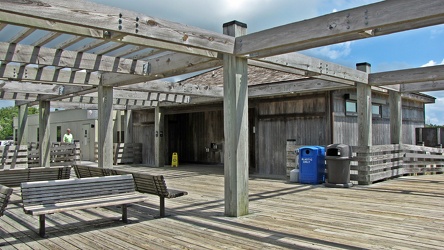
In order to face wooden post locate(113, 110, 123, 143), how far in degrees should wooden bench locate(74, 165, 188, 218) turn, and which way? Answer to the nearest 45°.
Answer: approximately 45° to its left

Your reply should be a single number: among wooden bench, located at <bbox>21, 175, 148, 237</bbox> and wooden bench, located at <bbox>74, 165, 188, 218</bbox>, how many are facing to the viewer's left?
0

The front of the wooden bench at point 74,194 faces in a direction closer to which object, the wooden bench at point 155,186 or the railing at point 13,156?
the wooden bench

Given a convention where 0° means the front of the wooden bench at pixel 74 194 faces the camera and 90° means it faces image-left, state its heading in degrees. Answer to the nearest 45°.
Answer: approximately 315°

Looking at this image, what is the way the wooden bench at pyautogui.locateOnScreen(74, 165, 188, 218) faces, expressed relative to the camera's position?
facing away from the viewer and to the right of the viewer

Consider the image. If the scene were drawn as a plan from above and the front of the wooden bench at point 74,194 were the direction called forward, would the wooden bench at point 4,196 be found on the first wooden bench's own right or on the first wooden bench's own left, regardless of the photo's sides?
on the first wooden bench's own right

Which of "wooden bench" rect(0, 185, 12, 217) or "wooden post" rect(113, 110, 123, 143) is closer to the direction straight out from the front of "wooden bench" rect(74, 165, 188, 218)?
the wooden post

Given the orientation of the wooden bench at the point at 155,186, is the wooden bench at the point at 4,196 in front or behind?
behind

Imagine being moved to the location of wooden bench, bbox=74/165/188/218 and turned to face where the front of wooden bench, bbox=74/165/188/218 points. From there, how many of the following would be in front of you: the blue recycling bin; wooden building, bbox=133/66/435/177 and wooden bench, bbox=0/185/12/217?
2
